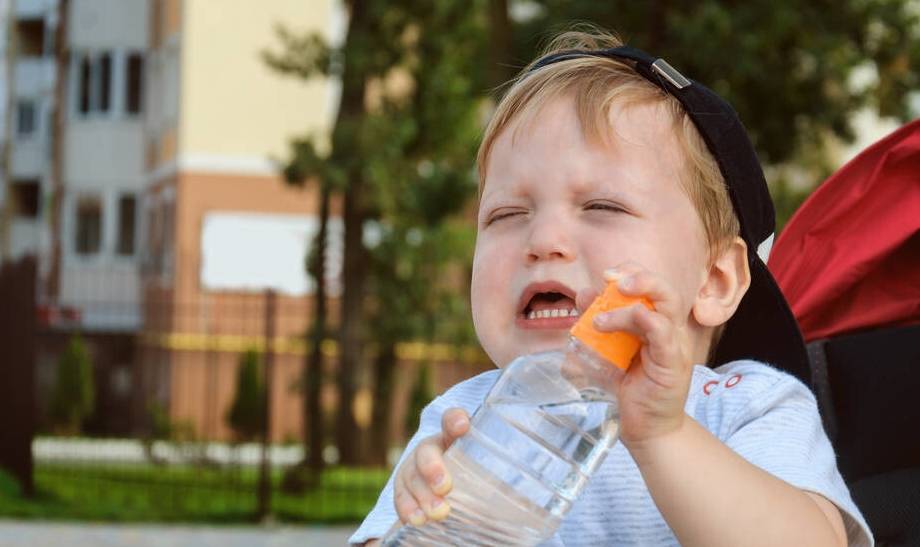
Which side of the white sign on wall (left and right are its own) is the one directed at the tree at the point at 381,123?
front

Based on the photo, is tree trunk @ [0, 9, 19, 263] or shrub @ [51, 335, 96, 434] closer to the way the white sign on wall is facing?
the shrub

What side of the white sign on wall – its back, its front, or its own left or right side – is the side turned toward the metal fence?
front

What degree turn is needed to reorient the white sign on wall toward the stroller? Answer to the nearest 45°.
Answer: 0° — it already faces it

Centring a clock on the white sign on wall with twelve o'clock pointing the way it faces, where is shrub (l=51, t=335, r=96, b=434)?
The shrub is roughly at 3 o'clock from the white sign on wall.

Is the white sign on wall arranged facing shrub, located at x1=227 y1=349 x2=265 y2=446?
yes

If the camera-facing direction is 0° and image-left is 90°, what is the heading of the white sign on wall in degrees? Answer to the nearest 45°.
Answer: approximately 0°

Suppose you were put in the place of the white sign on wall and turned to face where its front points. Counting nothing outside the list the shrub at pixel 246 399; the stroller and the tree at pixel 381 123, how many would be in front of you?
3

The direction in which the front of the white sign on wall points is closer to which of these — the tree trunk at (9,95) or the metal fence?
the metal fence
